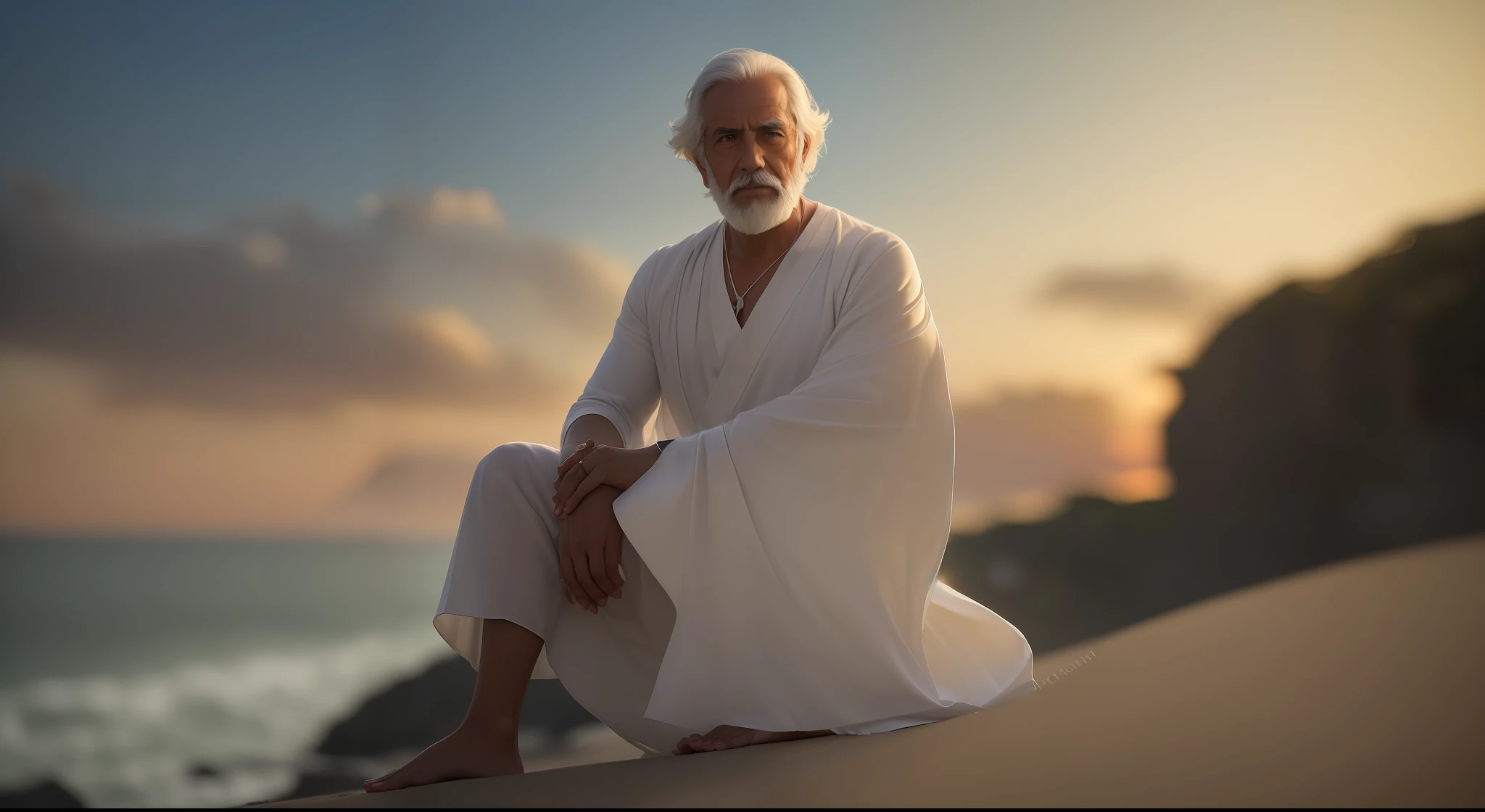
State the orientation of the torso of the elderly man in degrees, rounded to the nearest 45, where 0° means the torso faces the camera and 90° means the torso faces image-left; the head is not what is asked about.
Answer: approximately 45°

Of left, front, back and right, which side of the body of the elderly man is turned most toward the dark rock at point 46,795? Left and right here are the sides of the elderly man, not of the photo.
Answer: right
